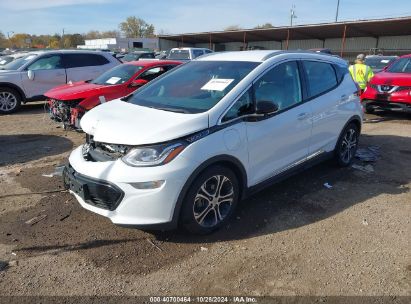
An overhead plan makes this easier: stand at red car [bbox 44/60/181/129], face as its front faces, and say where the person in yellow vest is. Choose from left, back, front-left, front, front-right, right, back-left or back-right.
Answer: back-left

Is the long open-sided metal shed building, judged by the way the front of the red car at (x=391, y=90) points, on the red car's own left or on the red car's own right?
on the red car's own right

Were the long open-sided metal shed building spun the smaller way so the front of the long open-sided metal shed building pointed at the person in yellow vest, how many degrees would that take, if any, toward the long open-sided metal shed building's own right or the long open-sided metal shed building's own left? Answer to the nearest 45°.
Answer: approximately 45° to the long open-sided metal shed building's own left

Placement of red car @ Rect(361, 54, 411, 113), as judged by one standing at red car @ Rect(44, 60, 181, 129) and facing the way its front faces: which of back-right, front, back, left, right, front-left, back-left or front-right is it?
back-left

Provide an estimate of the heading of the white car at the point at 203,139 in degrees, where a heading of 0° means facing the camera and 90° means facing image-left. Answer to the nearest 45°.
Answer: approximately 45°

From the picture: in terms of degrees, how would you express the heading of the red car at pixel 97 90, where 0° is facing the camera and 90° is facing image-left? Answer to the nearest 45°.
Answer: approximately 45°

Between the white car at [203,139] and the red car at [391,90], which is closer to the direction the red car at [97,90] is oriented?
the white car

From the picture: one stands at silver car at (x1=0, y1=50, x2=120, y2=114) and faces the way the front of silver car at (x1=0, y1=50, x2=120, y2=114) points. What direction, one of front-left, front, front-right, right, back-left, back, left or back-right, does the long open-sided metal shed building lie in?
back

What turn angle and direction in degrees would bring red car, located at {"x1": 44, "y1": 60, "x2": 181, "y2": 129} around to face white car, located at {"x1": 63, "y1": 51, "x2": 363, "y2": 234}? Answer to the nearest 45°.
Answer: approximately 45° to its left

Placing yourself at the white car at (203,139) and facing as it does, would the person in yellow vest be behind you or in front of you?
behind
